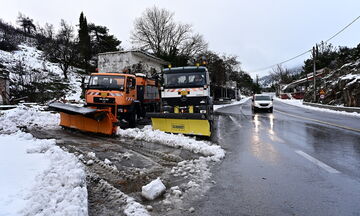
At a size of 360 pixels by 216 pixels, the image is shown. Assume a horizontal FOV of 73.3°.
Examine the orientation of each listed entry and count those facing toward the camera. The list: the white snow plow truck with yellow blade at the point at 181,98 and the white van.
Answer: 2

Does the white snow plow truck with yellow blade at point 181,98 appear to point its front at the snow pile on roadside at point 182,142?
yes

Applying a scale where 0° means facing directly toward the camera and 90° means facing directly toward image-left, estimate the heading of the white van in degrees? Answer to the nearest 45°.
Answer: approximately 0°

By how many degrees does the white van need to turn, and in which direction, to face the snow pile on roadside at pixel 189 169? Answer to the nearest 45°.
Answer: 0° — it already faces it

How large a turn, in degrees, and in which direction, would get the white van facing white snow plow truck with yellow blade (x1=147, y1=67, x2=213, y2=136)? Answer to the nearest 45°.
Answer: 0° — it already faces it

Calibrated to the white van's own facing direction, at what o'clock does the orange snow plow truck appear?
The orange snow plow truck is roughly at 1 o'clock from the white van.

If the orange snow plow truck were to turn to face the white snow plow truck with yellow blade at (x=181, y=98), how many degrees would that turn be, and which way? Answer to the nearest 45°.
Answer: approximately 90° to its left

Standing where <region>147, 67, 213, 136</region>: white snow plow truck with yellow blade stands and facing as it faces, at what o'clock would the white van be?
The white van is roughly at 7 o'clock from the white snow plow truck with yellow blade.

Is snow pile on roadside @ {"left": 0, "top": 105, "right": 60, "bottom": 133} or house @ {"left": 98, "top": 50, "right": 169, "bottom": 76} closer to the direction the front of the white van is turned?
the snow pile on roadside

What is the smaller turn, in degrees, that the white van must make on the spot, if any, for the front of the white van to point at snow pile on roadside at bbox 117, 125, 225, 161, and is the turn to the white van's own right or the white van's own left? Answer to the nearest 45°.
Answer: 0° — it already faces it

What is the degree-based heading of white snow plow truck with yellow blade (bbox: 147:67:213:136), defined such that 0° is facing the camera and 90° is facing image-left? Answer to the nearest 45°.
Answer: approximately 0°

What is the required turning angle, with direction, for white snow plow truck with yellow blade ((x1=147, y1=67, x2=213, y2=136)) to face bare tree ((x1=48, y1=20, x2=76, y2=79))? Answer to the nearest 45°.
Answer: approximately 135° to its right

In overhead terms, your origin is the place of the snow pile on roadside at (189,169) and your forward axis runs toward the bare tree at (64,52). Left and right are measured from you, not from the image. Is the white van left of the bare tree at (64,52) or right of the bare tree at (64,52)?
right
